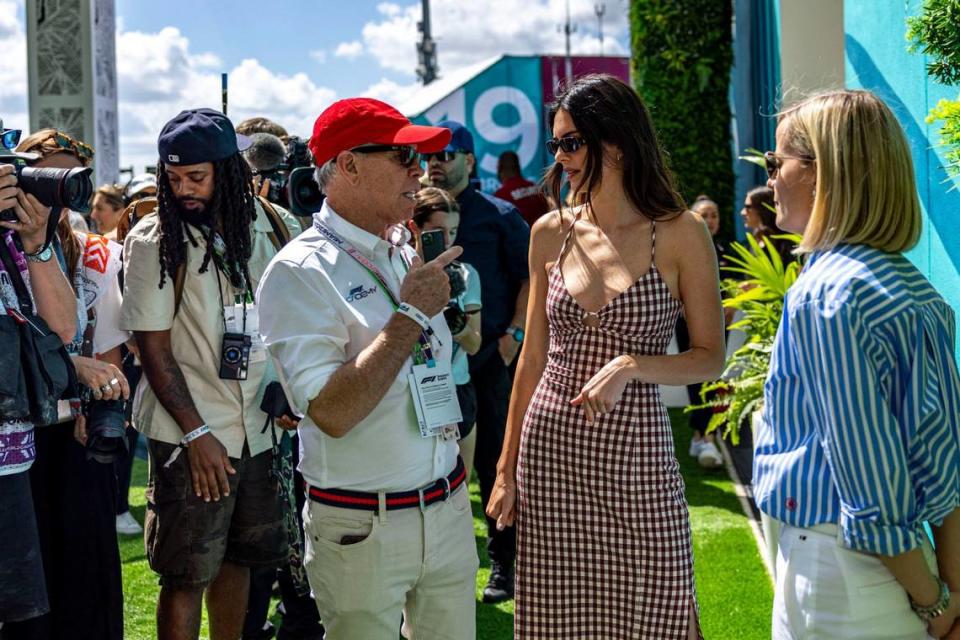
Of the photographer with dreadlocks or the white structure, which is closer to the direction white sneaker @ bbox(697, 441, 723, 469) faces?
the photographer with dreadlocks

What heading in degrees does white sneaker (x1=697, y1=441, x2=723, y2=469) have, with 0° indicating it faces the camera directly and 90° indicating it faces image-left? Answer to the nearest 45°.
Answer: approximately 0°

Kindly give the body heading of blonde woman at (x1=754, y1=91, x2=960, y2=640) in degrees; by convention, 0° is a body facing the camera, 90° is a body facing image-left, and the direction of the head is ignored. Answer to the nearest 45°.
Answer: approximately 135°

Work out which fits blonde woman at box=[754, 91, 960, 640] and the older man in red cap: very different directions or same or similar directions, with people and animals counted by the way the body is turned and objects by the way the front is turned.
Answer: very different directions

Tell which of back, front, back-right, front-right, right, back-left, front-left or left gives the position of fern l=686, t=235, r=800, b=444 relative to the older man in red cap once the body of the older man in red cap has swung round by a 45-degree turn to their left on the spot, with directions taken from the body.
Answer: front-left

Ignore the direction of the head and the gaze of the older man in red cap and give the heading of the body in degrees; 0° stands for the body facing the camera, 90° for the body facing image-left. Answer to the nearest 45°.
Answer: approximately 315°

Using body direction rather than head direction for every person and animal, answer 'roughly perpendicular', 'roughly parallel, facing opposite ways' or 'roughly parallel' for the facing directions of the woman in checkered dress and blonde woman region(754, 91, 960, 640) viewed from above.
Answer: roughly perpendicular

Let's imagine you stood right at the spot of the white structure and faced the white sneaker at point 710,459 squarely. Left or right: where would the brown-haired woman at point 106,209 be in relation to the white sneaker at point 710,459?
right

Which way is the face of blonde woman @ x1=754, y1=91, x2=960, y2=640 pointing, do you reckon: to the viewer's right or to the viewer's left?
to the viewer's left

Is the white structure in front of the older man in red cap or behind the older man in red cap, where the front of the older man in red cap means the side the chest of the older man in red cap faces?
behind
